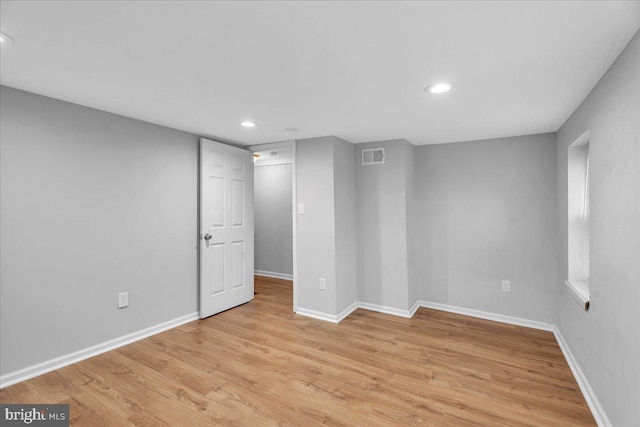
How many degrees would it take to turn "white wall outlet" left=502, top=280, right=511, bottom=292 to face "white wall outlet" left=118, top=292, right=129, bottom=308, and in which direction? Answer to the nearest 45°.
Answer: approximately 45° to its right

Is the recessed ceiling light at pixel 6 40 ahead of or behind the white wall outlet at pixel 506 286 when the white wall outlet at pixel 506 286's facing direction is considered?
ahead

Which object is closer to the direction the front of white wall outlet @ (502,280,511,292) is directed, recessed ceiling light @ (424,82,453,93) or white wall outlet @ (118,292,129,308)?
the recessed ceiling light

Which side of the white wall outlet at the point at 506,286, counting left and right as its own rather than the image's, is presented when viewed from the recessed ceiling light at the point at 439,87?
front

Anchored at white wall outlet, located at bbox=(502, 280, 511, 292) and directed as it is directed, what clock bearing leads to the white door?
The white door is roughly at 2 o'clock from the white wall outlet.

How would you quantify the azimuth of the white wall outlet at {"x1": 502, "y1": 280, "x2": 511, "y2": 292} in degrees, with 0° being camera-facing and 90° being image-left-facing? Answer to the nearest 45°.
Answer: approximately 0°
